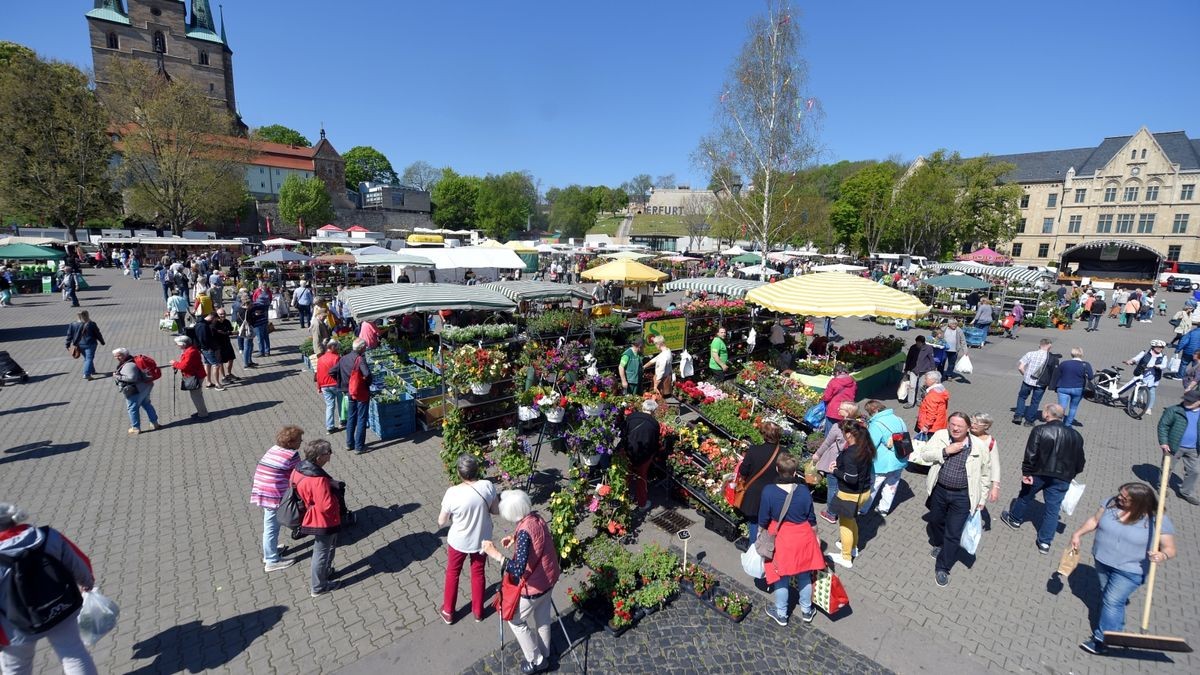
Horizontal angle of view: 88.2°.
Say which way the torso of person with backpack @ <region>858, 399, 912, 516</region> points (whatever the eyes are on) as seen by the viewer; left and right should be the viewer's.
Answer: facing away from the viewer and to the left of the viewer

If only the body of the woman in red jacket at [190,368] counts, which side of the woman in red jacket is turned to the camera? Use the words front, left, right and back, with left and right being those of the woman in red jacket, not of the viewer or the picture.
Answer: left

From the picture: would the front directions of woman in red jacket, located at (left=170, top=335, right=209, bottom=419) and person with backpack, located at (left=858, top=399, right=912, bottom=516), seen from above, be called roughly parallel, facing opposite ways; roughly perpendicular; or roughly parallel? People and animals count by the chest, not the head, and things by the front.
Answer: roughly perpendicular

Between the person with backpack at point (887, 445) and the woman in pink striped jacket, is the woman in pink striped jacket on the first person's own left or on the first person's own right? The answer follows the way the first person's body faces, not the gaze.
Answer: on the first person's own left

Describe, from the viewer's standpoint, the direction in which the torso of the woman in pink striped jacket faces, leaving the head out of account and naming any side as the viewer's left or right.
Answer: facing away from the viewer and to the right of the viewer
